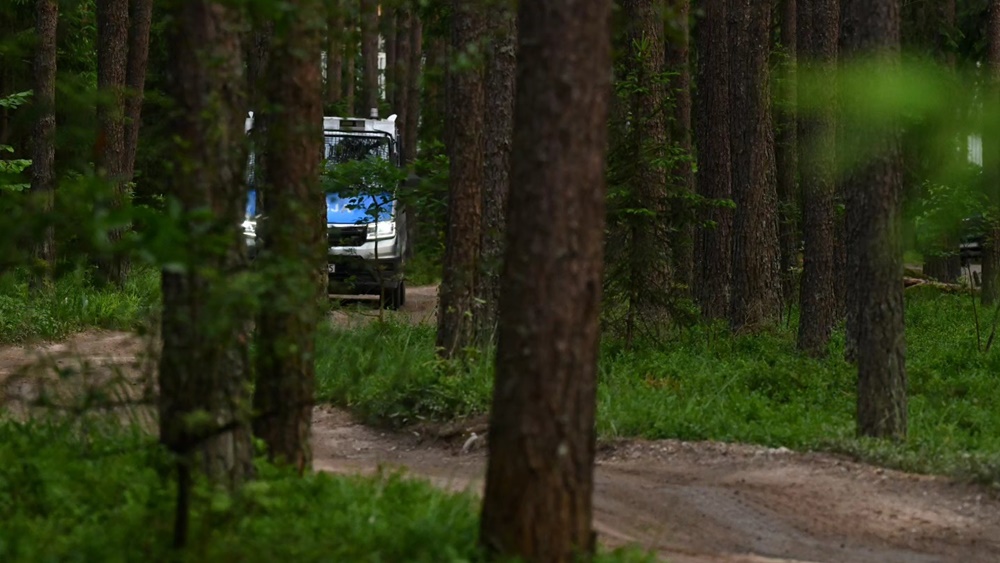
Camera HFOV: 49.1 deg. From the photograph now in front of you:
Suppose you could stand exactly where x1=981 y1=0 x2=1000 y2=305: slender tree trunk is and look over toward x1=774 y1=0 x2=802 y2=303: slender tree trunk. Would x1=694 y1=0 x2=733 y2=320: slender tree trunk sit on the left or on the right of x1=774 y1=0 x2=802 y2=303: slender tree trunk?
left

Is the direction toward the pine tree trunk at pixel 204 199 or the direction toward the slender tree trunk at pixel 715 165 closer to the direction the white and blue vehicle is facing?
the pine tree trunk

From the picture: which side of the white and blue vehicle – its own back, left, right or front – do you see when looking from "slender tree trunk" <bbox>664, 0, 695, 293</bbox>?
left

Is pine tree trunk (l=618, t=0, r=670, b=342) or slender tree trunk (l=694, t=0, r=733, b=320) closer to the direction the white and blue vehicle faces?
the pine tree trunk

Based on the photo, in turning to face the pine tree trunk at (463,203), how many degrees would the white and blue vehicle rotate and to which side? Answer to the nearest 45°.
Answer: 0° — it already faces it

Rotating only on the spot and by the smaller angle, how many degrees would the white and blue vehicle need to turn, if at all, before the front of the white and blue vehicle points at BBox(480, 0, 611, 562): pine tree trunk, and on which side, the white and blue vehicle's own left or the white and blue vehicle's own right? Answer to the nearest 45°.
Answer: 0° — it already faces it

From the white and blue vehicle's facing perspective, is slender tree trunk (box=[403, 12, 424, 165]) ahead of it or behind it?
behind

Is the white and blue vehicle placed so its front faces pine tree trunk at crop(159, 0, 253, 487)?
yes

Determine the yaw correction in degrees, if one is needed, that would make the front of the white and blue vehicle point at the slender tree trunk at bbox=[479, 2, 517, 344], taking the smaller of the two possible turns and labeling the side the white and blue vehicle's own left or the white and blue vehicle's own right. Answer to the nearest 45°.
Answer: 0° — it already faces it

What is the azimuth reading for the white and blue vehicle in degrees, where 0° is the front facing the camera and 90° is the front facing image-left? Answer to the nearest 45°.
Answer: approximately 0°

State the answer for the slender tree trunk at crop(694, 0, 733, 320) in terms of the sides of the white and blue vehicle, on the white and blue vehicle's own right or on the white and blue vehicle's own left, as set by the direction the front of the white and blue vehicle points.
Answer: on the white and blue vehicle's own left
